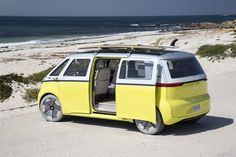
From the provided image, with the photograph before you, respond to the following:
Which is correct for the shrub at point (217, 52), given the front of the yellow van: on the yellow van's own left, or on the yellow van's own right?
on the yellow van's own right

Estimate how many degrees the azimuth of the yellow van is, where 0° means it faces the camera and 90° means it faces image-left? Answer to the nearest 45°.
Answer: approximately 135°

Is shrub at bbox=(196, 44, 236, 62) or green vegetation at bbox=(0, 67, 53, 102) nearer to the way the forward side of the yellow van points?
the green vegetation

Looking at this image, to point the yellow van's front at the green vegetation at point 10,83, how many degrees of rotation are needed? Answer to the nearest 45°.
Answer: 0° — it already faces it

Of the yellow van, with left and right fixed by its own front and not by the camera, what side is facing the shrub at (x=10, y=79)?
front

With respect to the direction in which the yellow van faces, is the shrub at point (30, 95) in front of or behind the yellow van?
in front

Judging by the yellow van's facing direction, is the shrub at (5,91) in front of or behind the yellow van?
in front
